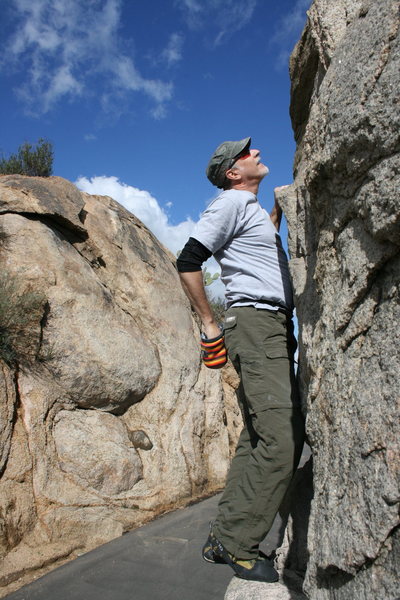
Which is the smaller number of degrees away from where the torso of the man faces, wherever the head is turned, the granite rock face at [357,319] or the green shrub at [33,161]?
the granite rock face

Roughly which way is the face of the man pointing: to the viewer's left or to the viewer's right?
to the viewer's right

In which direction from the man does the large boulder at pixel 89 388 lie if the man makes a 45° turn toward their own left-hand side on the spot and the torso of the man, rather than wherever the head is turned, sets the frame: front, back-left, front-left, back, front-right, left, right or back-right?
left

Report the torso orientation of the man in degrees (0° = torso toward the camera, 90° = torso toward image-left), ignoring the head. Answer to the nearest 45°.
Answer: approximately 270°

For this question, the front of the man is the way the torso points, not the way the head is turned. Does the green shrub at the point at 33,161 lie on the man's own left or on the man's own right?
on the man's own left
